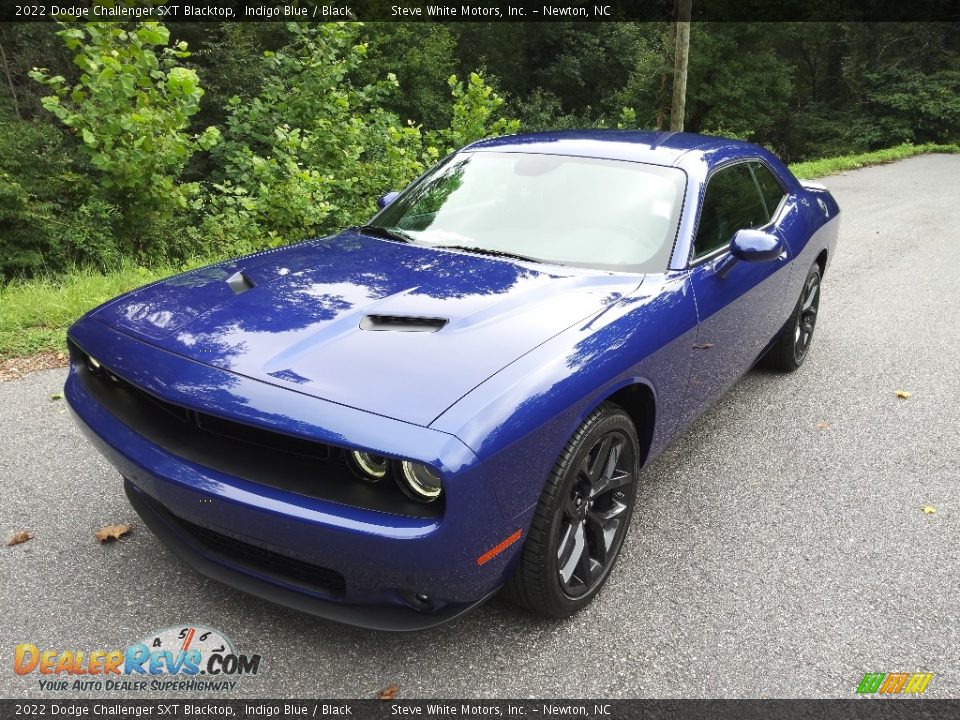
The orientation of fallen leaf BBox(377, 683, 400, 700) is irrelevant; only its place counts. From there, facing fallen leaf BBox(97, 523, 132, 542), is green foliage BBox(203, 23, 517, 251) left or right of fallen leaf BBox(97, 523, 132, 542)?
right

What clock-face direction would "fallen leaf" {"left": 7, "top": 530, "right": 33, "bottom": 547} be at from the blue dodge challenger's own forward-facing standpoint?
The fallen leaf is roughly at 2 o'clock from the blue dodge challenger.

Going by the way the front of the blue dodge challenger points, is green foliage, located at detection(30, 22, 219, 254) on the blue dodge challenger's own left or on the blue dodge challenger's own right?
on the blue dodge challenger's own right

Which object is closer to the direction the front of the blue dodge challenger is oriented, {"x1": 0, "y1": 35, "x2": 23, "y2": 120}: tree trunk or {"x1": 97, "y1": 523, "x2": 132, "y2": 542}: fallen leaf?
the fallen leaf

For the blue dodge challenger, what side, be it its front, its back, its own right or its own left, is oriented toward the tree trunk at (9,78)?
right

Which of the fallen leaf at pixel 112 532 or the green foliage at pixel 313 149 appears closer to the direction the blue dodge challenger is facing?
the fallen leaf

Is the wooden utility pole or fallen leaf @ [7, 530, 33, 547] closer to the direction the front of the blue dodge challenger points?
the fallen leaf

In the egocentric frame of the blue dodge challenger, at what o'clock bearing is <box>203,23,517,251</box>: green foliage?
The green foliage is roughly at 4 o'clock from the blue dodge challenger.

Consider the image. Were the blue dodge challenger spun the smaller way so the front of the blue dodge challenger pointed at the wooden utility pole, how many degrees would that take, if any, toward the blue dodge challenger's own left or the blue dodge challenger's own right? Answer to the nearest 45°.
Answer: approximately 135° to the blue dodge challenger's own right

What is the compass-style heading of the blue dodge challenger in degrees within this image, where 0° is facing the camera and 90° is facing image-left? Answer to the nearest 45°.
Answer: approximately 45°
